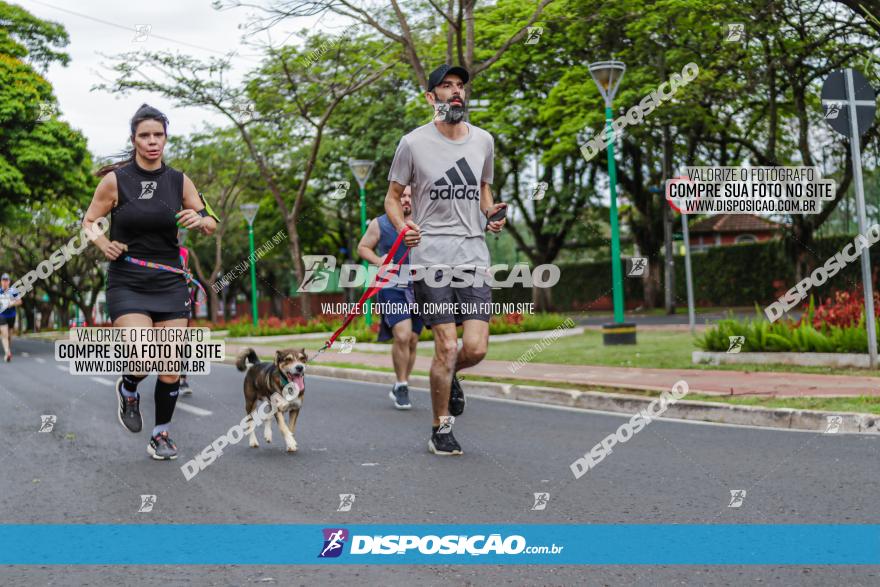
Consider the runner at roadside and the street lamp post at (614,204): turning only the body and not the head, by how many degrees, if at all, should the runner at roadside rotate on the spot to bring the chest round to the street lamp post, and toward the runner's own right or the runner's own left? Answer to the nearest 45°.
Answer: approximately 45° to the runner's own left

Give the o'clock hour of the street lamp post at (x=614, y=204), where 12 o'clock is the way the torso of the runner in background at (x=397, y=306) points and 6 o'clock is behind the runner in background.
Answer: The street lamp post is roughly at 7 o'clock from the runner in background.

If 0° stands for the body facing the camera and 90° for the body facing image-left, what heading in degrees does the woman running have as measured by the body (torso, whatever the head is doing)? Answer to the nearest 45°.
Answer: approximately 0°

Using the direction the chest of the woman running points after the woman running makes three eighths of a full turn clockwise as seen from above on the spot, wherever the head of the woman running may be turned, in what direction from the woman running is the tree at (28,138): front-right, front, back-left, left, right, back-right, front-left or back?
front-right

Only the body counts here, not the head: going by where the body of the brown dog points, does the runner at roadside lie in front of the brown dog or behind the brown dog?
behind

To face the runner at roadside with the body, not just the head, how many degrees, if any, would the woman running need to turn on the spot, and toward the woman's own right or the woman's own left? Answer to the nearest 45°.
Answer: approximately 180°

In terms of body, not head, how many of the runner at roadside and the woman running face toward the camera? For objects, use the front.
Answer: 2

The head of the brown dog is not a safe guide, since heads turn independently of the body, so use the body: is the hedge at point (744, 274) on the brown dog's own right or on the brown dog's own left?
on the brown dog's own left

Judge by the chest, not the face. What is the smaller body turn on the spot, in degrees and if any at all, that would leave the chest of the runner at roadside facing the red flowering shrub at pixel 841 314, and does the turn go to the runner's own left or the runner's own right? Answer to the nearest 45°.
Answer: approximately 45° to the runner's own left

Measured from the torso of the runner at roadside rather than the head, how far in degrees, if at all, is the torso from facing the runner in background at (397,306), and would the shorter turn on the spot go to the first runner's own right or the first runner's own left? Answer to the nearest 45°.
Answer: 0° — they already face them
